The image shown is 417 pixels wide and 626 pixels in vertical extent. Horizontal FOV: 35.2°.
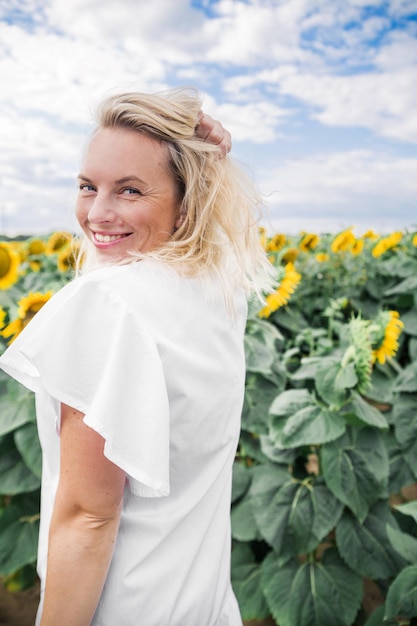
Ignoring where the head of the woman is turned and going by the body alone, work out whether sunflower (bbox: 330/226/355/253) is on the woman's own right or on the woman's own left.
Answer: on the woman's own right

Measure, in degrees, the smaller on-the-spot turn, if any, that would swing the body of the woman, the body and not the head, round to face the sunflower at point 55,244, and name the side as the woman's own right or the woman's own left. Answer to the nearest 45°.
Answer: approximately 45° to the woman's own right

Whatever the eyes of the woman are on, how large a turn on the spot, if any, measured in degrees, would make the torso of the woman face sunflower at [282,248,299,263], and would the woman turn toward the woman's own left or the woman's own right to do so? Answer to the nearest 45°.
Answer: approximately 45° to the woman's own right

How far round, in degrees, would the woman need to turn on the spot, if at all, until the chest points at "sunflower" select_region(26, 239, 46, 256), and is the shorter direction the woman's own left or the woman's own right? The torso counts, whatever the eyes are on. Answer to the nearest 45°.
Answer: approximately 45° to the woman's own right

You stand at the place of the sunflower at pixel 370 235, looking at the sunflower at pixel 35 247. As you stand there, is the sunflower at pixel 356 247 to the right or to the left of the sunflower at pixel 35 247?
left

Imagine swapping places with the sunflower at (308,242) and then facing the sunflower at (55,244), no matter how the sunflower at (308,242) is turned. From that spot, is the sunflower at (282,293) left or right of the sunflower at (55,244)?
left

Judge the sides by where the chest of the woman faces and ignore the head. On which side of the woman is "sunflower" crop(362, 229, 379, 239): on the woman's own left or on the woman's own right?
on the woman's own right

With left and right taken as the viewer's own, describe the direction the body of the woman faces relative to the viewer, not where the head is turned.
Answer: facing away from the viewer and to the left of the viewer
